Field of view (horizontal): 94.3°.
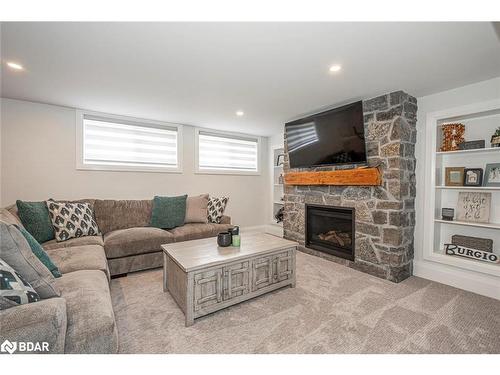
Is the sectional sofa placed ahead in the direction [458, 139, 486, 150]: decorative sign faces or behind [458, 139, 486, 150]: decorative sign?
ahead

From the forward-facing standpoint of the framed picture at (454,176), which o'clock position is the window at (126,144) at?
The window is roughly at 2 o'clock from the framed picture.

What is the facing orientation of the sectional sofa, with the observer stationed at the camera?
facing the viewer and to the right of the viewer

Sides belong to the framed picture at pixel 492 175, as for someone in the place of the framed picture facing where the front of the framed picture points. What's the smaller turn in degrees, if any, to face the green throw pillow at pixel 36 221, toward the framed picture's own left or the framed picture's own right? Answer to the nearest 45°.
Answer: approximately 45° to the framed picture's own right

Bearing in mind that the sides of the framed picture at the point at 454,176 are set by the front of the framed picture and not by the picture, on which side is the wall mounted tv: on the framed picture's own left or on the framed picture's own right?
on the framed picture's own right

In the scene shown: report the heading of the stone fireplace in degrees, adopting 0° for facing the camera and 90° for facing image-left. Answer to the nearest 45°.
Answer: approximately 45°

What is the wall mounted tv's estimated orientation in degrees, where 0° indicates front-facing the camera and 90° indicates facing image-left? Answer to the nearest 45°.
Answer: approximately 45°

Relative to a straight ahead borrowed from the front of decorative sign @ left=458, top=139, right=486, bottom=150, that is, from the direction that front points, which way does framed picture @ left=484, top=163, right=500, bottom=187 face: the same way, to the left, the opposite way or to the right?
the same way

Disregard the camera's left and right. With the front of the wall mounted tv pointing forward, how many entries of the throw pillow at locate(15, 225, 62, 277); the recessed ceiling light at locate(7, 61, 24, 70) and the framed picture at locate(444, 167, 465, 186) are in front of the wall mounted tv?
2

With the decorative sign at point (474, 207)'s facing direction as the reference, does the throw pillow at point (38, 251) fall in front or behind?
in front
